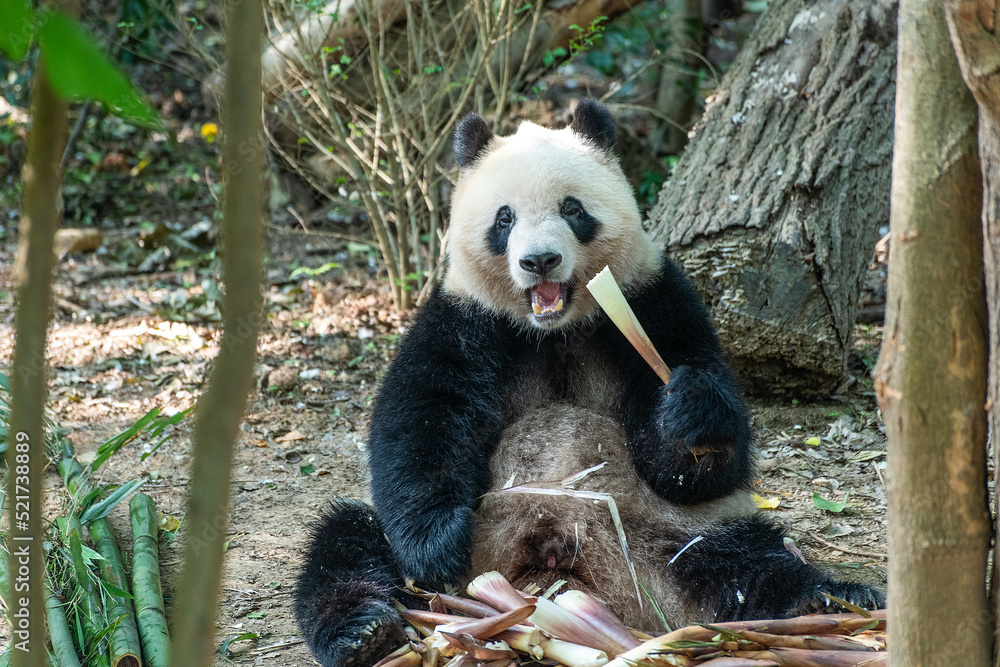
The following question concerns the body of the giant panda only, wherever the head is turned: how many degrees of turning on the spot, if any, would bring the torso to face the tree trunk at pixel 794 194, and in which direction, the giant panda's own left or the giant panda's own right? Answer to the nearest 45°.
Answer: approximately 135° to the giant panda's own left

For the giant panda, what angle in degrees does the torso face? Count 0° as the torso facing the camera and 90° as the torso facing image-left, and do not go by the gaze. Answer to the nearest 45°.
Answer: approximately 0°

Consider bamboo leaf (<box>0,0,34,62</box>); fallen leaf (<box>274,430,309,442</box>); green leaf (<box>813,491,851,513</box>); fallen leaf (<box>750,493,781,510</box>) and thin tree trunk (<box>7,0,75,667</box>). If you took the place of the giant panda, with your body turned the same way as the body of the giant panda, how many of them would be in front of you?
2

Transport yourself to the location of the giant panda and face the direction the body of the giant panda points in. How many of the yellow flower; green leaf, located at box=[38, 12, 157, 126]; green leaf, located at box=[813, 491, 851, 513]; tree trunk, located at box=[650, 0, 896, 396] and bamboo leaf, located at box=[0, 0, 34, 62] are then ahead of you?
2

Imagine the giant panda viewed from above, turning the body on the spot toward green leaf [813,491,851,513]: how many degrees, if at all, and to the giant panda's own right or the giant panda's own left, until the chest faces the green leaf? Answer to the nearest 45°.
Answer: approximately 135° to the giant panda's own left

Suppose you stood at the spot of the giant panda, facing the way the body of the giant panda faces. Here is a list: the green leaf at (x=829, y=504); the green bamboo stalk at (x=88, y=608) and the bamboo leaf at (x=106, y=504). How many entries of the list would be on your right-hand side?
2

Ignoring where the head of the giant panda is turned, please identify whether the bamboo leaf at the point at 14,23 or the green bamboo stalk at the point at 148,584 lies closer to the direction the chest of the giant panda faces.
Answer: the bamboo leaf

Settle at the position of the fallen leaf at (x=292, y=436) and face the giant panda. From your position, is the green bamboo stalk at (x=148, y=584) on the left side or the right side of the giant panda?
right

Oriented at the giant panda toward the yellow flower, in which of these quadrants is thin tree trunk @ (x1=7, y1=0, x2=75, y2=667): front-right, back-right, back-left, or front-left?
back-left

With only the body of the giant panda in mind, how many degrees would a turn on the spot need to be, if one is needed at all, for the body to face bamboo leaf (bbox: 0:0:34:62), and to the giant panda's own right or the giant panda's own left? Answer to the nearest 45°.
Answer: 0° — it already faces it

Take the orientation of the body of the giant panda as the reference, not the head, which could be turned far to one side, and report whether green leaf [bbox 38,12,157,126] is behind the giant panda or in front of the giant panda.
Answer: in front

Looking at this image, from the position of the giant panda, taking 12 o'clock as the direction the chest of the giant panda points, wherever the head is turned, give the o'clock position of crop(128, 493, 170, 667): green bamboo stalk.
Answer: The green bamboo stalk is roughly at 3 o'clock from the giant panda.

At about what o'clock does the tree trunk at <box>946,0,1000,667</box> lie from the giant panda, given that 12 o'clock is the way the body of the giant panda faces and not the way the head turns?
The tree trunk is roughly at 11 o'clock from the giant panda.
